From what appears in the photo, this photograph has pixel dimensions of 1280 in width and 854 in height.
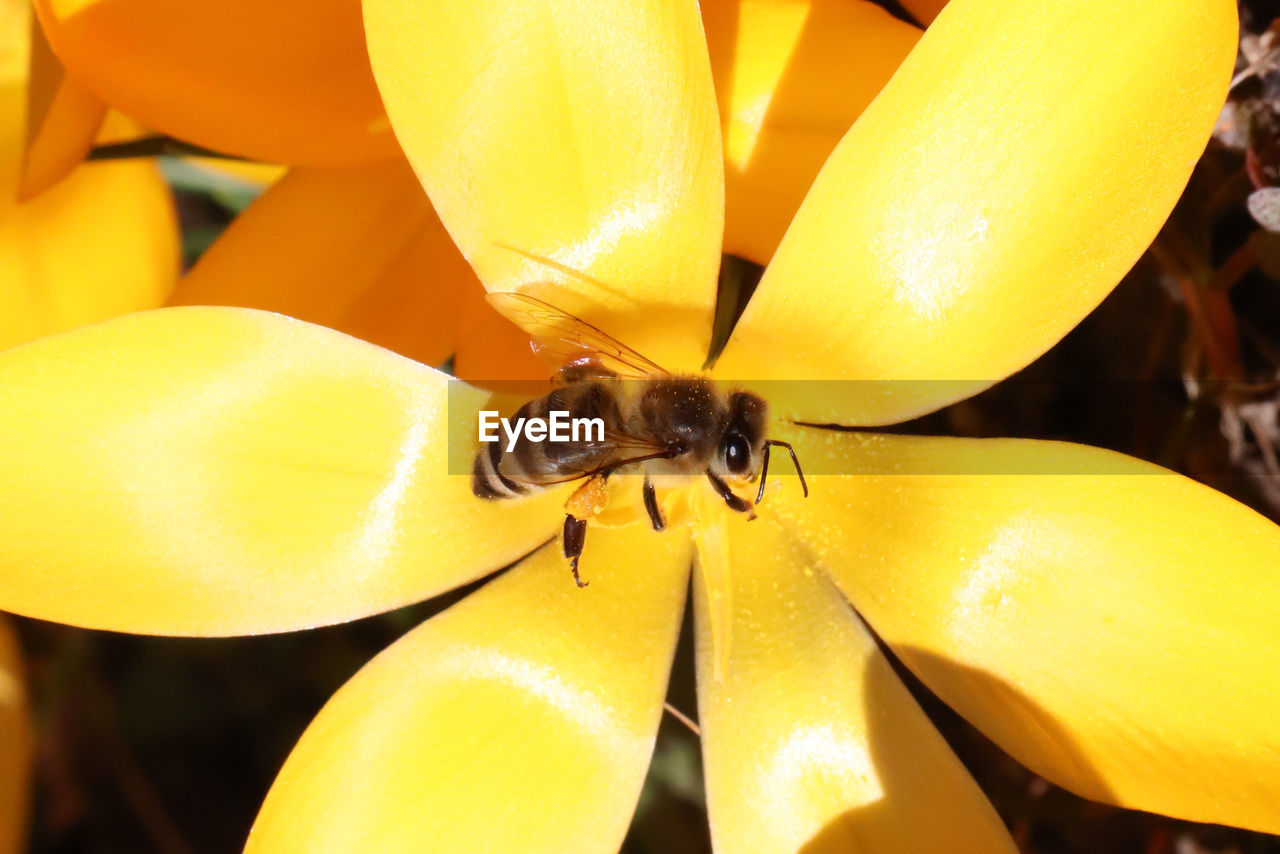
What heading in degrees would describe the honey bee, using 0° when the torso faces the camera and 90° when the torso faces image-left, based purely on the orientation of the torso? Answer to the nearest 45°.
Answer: approximately 270°

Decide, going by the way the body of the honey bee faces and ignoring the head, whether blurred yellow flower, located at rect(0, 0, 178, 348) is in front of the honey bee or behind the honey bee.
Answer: behind

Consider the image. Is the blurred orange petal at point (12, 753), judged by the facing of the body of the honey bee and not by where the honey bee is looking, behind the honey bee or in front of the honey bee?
behind
